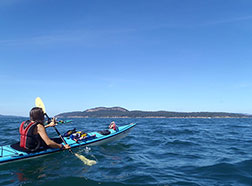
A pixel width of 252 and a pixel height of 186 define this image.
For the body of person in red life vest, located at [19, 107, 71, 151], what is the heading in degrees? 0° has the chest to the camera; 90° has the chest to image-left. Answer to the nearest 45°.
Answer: approximately 225°
